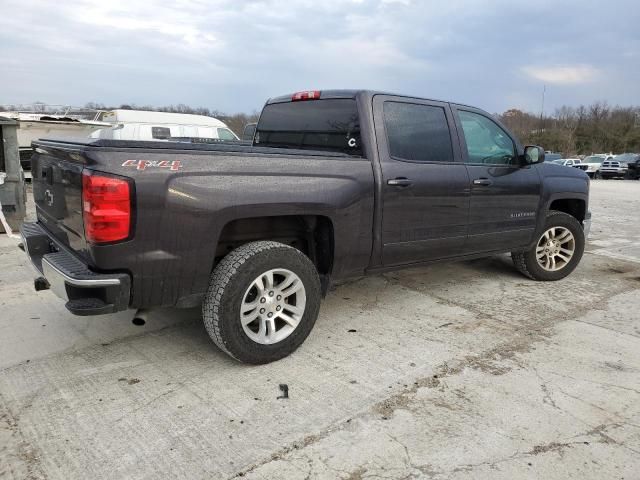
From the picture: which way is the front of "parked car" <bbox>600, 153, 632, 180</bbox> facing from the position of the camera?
facing the viewer and to the left of the viewer

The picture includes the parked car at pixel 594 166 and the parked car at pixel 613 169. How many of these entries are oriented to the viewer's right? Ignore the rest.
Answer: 0

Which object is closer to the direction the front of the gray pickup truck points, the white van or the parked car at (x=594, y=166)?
the parked car

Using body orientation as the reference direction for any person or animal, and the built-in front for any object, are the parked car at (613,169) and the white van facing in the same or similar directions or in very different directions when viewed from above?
very different directions

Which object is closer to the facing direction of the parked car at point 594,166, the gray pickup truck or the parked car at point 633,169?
the gray pickup truck

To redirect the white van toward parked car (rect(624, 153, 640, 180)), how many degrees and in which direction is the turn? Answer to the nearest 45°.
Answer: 0° — it already faces it

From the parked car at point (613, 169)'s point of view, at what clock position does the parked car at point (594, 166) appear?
the parked car at point (594, 166) is roughly at 3 o'clock from the parked car at point (613, 169).

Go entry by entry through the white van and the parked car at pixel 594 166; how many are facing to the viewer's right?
1

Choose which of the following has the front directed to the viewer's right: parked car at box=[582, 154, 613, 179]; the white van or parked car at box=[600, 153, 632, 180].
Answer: the white van

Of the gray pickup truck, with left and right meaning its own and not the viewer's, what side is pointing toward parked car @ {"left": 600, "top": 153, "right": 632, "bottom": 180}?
front

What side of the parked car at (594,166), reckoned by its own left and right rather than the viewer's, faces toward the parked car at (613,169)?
left

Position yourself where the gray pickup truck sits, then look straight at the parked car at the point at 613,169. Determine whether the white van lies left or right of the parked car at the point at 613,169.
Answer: left

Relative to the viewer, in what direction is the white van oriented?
to the viewer's right

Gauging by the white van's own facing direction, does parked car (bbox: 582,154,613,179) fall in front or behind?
in front

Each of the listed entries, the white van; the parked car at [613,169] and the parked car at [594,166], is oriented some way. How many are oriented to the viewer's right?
1

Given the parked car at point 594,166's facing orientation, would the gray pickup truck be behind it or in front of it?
in front
